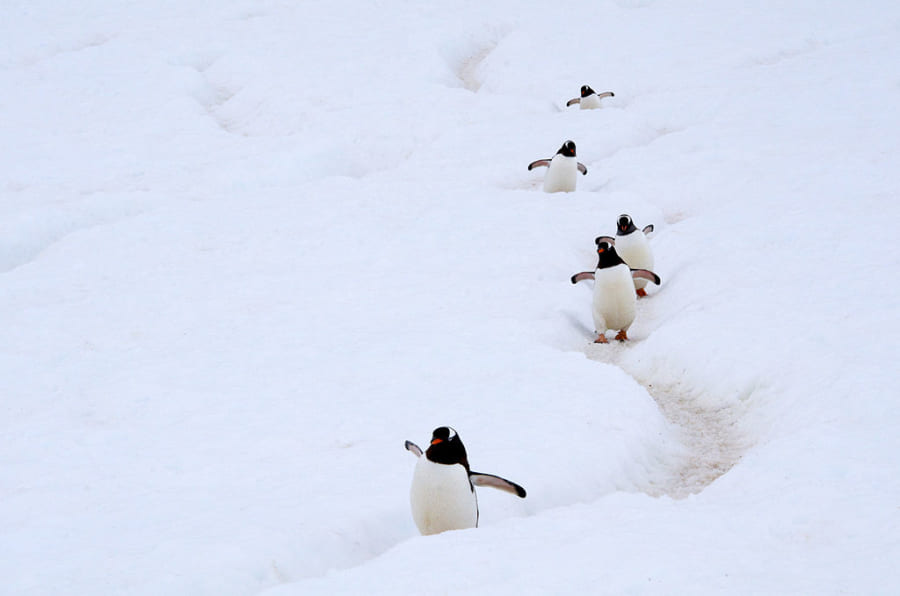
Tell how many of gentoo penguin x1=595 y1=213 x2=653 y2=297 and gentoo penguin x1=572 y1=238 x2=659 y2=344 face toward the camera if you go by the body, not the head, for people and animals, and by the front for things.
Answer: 2

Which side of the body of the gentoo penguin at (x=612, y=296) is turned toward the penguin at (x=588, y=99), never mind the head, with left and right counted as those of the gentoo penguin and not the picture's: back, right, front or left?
back

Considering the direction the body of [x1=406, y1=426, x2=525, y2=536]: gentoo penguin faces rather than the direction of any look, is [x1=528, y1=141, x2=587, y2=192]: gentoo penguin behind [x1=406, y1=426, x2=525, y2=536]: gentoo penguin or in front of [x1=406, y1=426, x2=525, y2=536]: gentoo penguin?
behind

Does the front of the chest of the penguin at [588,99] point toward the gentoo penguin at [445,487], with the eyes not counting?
yes

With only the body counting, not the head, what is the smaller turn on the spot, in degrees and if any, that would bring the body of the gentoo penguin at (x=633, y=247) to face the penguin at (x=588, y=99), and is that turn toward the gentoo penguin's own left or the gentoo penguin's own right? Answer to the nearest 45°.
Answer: approximately 180°

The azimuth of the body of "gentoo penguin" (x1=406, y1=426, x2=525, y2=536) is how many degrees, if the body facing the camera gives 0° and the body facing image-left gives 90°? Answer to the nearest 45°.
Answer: approximately 45°

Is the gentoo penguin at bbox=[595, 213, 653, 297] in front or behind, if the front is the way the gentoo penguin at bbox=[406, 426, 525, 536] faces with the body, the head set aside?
behind

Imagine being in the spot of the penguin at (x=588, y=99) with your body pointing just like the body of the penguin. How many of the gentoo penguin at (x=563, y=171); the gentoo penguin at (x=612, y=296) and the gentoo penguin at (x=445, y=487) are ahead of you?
3

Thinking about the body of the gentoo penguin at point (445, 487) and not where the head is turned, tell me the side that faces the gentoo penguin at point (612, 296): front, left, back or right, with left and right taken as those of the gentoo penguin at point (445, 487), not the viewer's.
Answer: back

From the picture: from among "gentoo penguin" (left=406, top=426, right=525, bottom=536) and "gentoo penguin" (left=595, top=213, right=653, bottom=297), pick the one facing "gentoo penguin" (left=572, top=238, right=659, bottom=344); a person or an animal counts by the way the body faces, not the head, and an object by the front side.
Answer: "gentoo penguin" (left=595, top=213, right=653, bottom=297)

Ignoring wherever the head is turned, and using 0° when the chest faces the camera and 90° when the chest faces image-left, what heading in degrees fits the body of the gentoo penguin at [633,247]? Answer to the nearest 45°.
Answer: approximately 0°
